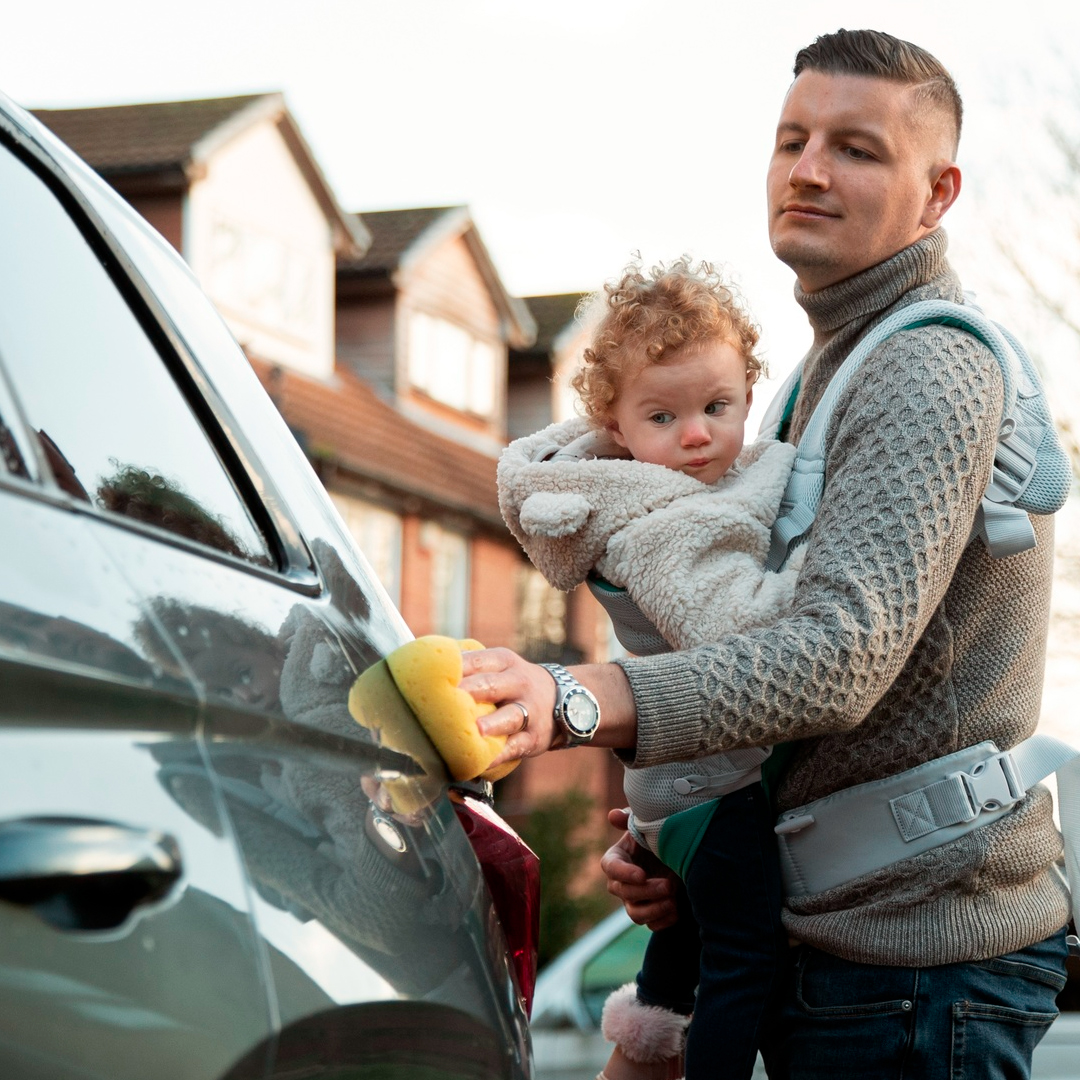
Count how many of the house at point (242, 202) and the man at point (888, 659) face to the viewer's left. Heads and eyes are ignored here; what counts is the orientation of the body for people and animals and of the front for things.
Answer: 1

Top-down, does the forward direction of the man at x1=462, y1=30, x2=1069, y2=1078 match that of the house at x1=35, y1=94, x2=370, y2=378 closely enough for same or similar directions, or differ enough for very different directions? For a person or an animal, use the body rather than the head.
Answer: very different directions

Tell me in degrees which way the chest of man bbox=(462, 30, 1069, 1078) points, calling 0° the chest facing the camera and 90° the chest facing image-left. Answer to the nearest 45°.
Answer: approximately 90°

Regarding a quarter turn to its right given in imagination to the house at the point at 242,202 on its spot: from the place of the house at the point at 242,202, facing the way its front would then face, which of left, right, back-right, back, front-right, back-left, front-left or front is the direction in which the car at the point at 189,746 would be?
front-left

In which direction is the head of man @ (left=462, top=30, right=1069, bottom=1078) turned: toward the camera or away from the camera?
toward the camera

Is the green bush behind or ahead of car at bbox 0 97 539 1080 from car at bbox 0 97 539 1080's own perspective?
behind
